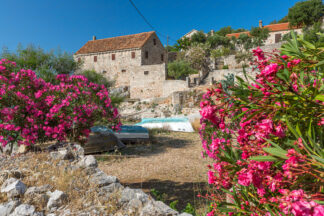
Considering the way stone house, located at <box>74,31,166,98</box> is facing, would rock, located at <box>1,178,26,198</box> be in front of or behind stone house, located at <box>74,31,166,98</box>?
in front

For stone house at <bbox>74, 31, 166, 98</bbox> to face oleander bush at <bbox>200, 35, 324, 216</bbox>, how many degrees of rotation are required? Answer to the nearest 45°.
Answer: approximately 45° to its left

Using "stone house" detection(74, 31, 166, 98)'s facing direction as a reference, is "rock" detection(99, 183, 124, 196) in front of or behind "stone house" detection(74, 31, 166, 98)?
in front

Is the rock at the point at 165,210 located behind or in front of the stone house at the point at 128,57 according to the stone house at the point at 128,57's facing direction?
in front

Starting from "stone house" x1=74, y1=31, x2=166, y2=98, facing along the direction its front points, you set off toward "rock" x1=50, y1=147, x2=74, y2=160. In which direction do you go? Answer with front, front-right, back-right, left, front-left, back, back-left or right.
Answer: front-left

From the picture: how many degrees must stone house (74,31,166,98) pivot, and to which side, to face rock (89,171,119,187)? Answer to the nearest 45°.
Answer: approximately 45° to its left

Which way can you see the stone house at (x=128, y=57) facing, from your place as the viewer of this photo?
facing the viewer and to the left of the viewer

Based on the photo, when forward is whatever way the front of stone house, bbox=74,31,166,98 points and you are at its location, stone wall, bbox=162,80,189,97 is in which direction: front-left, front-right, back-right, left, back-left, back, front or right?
left

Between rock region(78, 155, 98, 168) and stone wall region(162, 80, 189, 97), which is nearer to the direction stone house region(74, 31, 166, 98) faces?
the rock

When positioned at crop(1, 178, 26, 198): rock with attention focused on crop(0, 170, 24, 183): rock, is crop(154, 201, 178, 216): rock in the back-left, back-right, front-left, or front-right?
back-right

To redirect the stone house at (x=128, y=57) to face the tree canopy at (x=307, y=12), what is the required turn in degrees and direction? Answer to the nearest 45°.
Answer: approximately 135° to its left
